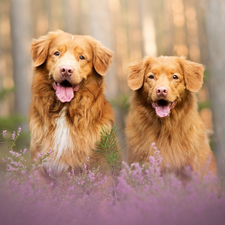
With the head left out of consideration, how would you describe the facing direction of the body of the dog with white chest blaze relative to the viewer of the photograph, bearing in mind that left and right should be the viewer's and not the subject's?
facing the viewer

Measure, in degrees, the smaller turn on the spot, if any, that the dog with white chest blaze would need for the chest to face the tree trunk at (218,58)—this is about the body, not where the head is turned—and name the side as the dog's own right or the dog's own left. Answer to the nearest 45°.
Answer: approximately 135° to the dog's own left

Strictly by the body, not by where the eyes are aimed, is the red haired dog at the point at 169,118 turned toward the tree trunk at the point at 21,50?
no

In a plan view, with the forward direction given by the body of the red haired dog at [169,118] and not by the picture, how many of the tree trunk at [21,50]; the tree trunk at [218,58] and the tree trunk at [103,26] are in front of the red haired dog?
0

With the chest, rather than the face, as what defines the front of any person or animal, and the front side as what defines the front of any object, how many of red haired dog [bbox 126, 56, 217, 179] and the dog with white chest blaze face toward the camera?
2

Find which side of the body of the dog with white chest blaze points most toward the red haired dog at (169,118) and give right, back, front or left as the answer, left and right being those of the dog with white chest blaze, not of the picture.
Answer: left

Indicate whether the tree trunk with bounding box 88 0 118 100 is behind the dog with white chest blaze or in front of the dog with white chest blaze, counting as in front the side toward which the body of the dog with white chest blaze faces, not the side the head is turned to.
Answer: behind

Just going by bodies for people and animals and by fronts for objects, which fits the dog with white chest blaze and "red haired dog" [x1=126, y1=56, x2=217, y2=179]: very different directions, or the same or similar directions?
same or similar directions

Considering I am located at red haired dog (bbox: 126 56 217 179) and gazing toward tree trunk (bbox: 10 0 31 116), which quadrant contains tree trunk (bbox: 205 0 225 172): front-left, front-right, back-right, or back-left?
front-right

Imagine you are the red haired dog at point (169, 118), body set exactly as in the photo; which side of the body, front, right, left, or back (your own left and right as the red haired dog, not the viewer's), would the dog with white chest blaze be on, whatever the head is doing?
right

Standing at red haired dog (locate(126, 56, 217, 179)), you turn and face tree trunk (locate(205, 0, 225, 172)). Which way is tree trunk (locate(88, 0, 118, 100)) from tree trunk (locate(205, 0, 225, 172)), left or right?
left

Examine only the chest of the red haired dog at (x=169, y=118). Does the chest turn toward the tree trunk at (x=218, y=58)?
no

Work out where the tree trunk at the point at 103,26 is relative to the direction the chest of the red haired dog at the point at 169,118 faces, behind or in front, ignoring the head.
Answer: behind

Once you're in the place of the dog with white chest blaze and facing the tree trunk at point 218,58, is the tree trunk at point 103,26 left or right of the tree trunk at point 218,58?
left

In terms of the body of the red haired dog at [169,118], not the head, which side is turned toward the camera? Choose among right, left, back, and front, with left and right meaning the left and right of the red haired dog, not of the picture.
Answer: front

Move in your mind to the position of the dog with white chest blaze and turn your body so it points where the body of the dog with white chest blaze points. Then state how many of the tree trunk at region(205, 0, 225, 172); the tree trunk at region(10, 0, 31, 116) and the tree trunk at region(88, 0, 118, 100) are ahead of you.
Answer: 0
